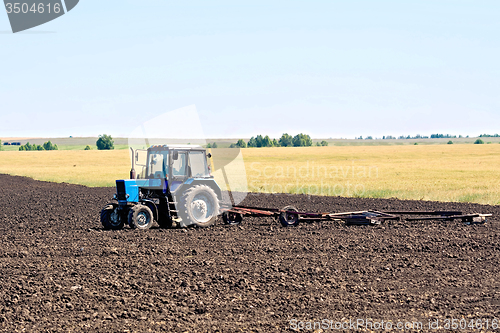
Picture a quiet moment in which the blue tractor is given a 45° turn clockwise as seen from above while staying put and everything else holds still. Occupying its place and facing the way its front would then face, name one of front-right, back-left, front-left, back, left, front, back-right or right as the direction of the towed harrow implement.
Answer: back

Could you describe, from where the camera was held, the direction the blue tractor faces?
facing the viewer and to the left of the viewer
